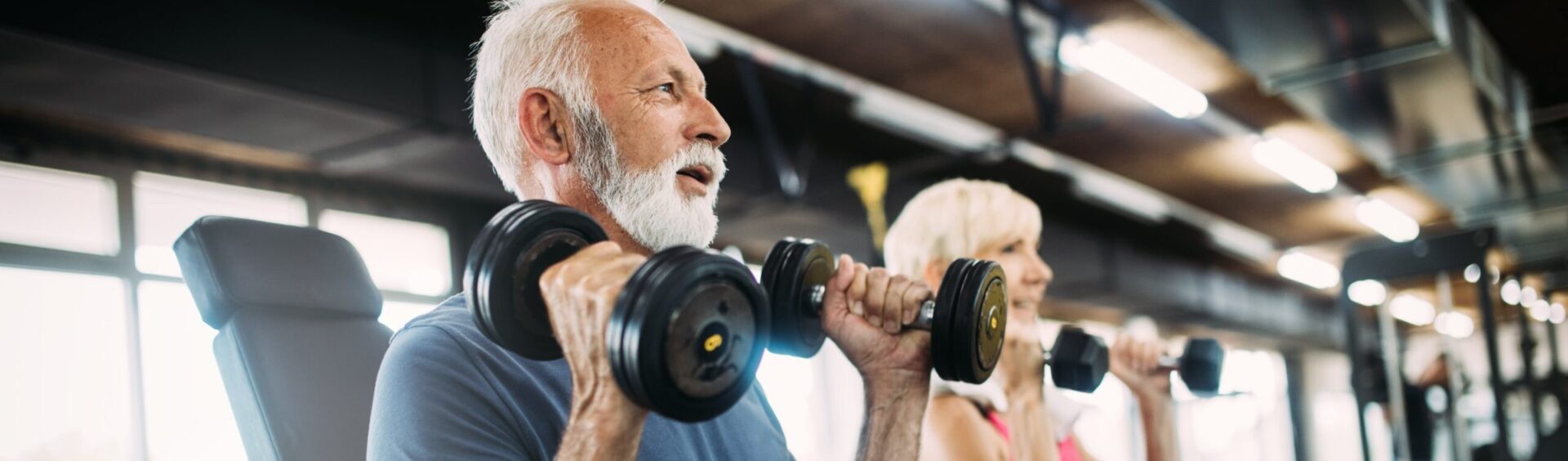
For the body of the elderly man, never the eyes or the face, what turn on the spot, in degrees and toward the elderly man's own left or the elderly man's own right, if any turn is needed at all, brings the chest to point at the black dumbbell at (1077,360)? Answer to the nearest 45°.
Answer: approximately 90° to the elderly man's own left

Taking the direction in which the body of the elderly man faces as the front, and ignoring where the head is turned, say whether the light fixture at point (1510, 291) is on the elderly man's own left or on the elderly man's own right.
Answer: on the elderly man's own left

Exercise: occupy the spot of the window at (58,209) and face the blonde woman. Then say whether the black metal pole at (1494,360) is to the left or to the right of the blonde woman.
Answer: left

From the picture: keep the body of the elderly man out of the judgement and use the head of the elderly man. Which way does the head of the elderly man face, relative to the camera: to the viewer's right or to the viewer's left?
to the viewer's right

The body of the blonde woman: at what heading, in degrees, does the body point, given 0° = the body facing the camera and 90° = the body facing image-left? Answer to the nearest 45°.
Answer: approximately 315°

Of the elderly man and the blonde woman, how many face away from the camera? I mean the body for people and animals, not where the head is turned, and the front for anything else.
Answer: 0

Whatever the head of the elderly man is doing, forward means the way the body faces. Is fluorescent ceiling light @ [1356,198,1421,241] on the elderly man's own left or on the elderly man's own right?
on the elderly man's own left

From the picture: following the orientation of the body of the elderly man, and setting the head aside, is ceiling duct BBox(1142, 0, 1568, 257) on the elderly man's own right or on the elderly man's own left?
on the elderly man's own left

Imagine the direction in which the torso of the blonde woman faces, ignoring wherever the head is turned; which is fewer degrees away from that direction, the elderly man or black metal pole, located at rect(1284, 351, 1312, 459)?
the elderly man
